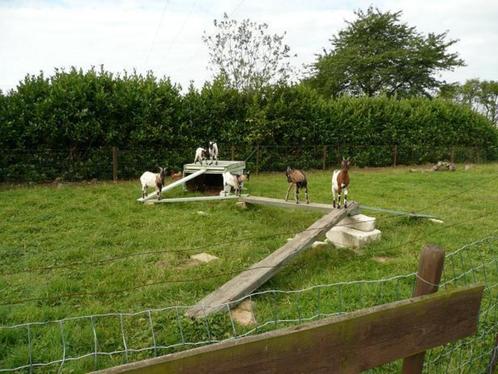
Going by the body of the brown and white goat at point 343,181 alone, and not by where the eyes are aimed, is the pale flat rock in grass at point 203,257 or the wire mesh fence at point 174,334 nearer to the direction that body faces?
the wire mesh fence

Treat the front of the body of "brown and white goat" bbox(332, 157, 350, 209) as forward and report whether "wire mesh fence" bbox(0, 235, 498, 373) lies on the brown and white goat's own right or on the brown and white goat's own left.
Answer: on the brown and white goat's own right

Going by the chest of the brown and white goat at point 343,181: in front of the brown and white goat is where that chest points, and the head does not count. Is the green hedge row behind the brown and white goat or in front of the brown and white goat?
behind

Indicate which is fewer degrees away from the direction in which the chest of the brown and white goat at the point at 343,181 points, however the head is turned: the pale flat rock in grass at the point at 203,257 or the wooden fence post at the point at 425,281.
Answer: the wooden fence post

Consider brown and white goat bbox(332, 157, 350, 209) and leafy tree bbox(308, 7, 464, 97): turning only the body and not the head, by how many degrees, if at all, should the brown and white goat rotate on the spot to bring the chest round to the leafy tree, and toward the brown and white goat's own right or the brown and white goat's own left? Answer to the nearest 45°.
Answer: approximately 135° to the brown and white goat's own left

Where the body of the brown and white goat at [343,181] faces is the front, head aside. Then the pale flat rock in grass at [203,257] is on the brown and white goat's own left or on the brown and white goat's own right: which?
on the brown and white goat's own right

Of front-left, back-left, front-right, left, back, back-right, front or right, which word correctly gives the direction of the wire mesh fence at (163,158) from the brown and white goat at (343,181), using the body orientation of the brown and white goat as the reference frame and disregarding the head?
back

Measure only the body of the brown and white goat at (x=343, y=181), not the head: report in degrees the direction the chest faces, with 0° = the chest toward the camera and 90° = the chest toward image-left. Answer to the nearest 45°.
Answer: approximately 315°

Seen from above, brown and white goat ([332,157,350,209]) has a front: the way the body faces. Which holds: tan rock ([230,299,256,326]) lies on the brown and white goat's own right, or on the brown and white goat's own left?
on the brown and white goat's own right
